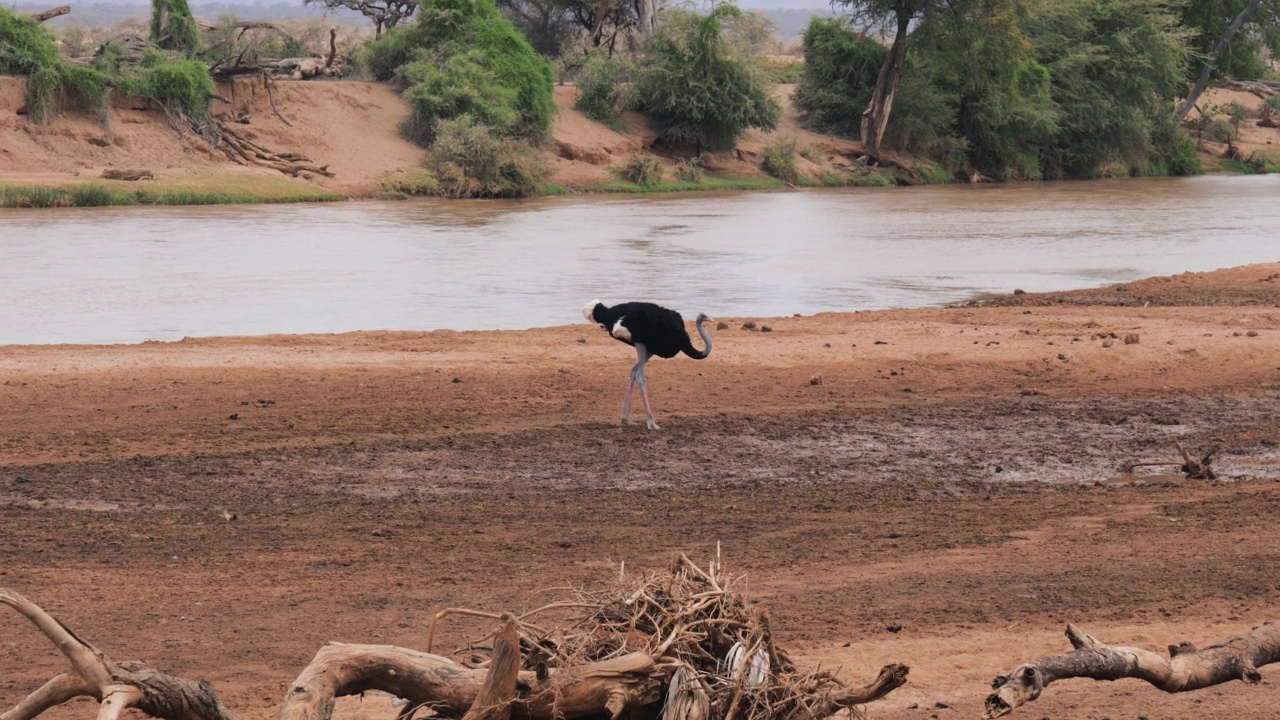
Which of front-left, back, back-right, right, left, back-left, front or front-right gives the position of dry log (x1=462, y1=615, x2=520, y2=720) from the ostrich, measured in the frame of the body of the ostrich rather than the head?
right

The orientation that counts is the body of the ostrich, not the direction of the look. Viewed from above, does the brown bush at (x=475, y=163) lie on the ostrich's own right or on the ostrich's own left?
on the ostrich's own left

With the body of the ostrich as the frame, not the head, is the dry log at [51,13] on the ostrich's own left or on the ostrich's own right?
on the ostrich's own left

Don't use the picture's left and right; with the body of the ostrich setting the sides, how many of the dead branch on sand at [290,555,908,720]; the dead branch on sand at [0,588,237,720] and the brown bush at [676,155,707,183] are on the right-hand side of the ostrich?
2

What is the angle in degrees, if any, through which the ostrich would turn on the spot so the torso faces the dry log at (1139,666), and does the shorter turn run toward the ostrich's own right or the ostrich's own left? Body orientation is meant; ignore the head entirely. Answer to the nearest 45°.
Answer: approximately 90° to the ostrich's own right

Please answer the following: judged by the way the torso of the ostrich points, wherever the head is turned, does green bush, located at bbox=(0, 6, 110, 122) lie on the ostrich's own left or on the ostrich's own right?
on the ostrich's own left

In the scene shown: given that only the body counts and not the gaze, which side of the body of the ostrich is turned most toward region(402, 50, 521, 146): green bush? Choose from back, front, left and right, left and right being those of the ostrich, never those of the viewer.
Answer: left

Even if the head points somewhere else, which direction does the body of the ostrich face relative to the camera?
to the viewer's right

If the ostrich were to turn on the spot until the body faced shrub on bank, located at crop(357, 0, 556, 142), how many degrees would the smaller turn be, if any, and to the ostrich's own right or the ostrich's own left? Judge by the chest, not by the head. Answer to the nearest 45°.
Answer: approximately 90° to the ostrich's own left

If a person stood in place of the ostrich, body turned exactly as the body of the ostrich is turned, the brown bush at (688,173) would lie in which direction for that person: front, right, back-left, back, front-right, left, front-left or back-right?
left

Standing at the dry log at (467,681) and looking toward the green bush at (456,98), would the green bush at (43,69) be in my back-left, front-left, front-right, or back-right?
front-left

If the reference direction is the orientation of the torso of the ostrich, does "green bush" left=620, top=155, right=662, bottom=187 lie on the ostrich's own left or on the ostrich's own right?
on the ostrich's own left
